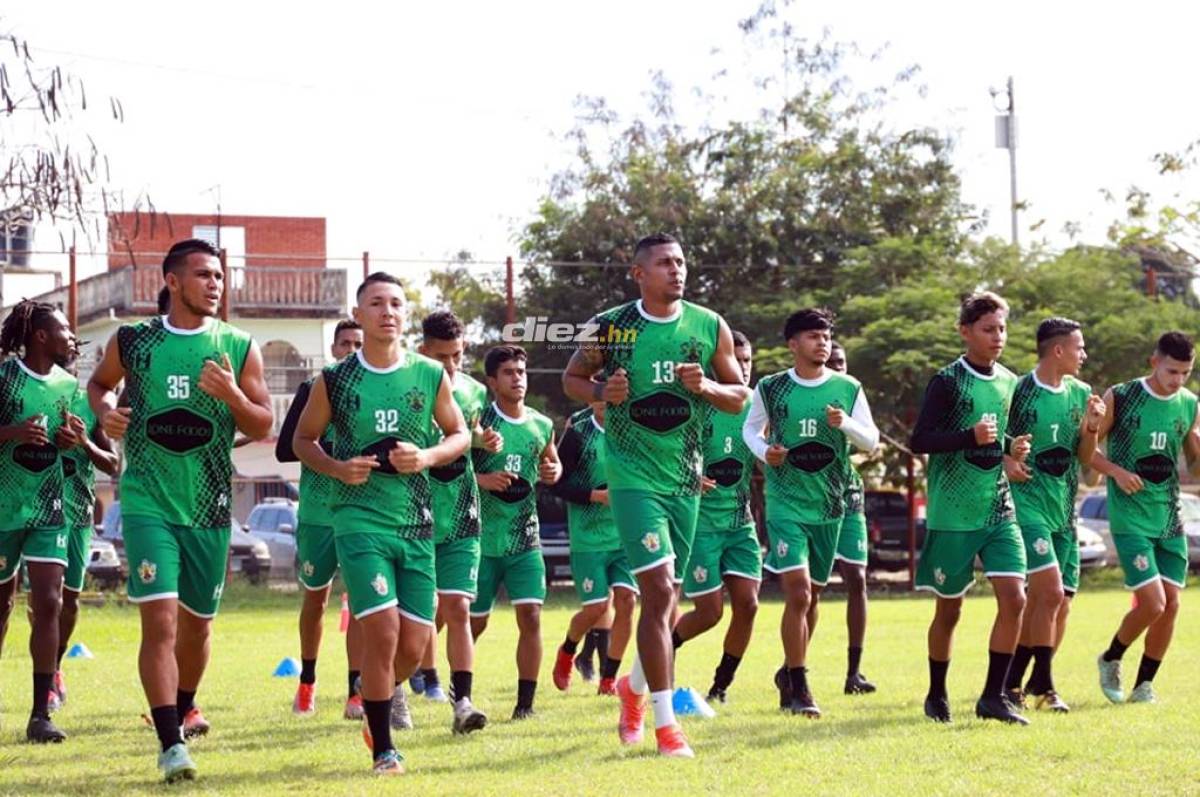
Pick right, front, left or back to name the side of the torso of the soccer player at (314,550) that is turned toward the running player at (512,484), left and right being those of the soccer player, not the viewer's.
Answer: left

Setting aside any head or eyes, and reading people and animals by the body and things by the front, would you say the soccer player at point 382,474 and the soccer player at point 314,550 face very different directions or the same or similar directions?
same or similar directions

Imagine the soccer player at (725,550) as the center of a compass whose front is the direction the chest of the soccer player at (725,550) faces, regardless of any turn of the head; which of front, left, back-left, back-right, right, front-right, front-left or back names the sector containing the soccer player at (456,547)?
right

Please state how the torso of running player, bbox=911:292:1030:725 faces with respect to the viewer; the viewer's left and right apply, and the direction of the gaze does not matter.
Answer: facing the viewer and to the right of the viewer

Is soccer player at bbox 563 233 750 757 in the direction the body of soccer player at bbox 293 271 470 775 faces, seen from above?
no

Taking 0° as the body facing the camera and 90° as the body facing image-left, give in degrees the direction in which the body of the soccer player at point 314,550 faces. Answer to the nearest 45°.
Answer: approximately 0°

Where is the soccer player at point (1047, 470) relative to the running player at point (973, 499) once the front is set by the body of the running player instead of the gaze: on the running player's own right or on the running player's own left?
on the running player's own left

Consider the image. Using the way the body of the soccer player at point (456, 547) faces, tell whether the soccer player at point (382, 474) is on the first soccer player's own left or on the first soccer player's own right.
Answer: on the first soccer player's own right

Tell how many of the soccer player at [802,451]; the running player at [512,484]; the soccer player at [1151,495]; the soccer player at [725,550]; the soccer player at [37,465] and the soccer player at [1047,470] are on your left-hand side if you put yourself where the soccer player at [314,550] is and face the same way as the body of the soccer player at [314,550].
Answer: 5

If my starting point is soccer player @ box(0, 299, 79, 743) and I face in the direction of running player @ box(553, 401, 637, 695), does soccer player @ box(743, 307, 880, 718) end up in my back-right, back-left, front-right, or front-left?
front-right

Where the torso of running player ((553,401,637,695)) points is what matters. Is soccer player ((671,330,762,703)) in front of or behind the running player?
in front

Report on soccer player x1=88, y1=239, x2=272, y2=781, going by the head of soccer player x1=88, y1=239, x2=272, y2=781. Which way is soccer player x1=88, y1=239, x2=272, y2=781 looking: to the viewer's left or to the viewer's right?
to the viewer's right

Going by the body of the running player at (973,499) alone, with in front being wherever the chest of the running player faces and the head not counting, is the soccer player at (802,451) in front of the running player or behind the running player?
behind

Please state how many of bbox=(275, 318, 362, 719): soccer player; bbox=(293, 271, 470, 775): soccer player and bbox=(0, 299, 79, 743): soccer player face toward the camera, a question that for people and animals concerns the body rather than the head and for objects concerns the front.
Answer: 3

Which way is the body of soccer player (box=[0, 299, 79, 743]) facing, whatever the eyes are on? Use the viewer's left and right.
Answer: facing the viewer
